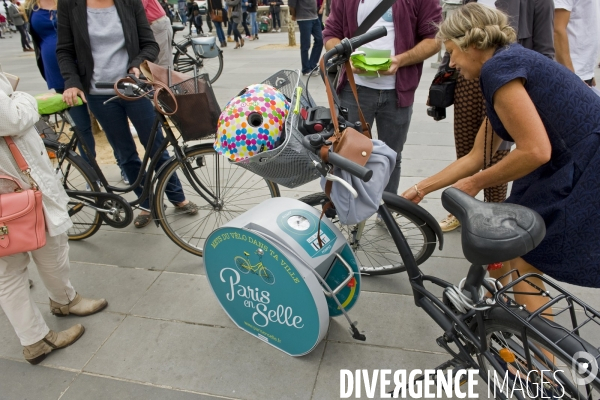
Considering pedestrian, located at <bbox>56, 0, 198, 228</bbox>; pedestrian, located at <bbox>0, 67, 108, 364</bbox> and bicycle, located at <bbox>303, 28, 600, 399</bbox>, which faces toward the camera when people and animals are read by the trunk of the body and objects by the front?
pedestrian, located at <bbox>56, 0, 198, 228</bbox>

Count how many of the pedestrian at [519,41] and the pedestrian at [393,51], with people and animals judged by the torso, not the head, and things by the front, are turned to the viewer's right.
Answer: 0

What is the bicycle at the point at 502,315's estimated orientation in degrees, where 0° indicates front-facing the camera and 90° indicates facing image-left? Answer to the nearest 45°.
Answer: approximately 135°

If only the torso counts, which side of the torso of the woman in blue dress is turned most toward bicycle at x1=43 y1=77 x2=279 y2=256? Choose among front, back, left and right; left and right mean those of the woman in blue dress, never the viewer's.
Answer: front

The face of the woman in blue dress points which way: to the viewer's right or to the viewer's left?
to the viewer's left

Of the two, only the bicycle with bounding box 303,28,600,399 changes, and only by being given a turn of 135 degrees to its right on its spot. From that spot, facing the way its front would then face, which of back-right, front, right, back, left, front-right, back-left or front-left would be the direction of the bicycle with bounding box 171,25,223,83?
back-left

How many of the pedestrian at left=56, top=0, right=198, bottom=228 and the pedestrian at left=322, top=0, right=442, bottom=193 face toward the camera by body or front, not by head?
2

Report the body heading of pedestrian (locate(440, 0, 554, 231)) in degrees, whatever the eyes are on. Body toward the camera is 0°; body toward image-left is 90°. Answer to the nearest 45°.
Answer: approximately 45°

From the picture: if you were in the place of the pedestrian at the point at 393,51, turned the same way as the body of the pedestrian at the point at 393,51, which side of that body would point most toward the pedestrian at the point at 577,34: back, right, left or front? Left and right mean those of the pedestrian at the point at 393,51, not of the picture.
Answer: left

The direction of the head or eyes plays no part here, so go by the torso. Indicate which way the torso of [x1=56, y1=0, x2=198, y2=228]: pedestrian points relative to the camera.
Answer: toward the camera

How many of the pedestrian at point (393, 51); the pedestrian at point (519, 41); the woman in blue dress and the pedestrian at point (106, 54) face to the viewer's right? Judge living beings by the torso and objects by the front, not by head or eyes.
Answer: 0

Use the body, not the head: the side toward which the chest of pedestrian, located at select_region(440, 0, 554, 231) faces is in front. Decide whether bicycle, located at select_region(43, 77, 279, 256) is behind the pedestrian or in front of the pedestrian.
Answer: in front

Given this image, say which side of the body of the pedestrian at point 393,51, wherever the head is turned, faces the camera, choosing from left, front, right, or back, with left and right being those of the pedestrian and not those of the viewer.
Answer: front

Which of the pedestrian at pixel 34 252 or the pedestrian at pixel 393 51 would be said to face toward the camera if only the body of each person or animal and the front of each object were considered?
the pedestrian at pixel 393 51

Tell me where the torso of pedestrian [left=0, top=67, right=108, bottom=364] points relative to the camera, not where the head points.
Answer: to the viewer's right

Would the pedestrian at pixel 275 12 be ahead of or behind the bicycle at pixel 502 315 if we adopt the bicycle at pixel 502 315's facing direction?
ahead

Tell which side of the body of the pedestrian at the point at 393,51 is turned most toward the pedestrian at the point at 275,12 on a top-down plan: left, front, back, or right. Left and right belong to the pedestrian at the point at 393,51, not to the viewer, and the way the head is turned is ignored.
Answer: back

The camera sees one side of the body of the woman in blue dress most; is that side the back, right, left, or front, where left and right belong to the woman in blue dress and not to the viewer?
left
